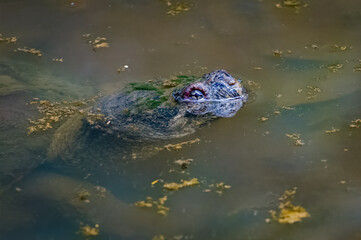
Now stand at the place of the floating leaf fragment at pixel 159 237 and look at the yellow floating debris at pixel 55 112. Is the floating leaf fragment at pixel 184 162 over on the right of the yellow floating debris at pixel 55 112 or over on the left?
right

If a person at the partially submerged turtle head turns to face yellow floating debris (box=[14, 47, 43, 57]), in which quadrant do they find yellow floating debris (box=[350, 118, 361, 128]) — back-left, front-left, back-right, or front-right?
back-right
